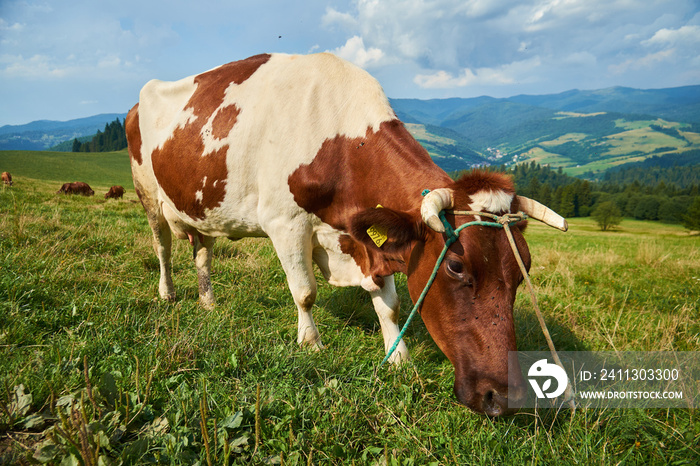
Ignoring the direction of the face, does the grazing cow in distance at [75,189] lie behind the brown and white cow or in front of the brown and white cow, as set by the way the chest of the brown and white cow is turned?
behind

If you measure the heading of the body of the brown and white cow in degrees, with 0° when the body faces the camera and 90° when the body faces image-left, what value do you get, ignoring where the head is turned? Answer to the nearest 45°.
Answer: approximately 315°

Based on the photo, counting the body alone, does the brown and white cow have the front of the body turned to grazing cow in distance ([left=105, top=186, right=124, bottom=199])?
no
